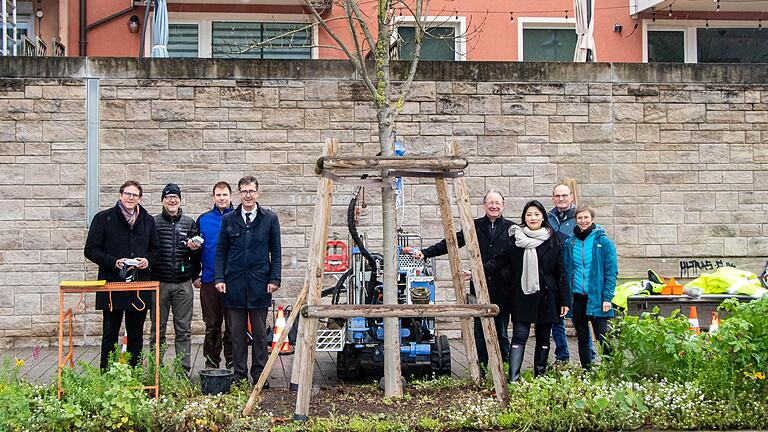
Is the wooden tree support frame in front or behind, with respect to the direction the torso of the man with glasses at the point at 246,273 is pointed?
in front

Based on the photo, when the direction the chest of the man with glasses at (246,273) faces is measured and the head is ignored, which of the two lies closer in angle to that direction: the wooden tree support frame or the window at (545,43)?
the wooden tree support frame

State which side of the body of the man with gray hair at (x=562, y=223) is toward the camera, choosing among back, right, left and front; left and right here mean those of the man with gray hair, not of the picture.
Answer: front

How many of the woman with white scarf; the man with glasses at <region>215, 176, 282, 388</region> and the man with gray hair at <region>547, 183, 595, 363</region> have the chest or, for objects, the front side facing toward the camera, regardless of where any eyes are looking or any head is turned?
3

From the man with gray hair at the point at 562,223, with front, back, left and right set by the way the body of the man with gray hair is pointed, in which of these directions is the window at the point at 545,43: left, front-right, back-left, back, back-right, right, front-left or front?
back

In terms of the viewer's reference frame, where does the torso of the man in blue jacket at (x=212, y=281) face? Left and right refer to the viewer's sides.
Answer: facing the viewer

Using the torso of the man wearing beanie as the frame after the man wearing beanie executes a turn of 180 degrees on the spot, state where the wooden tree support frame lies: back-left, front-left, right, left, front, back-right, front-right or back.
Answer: back-right
